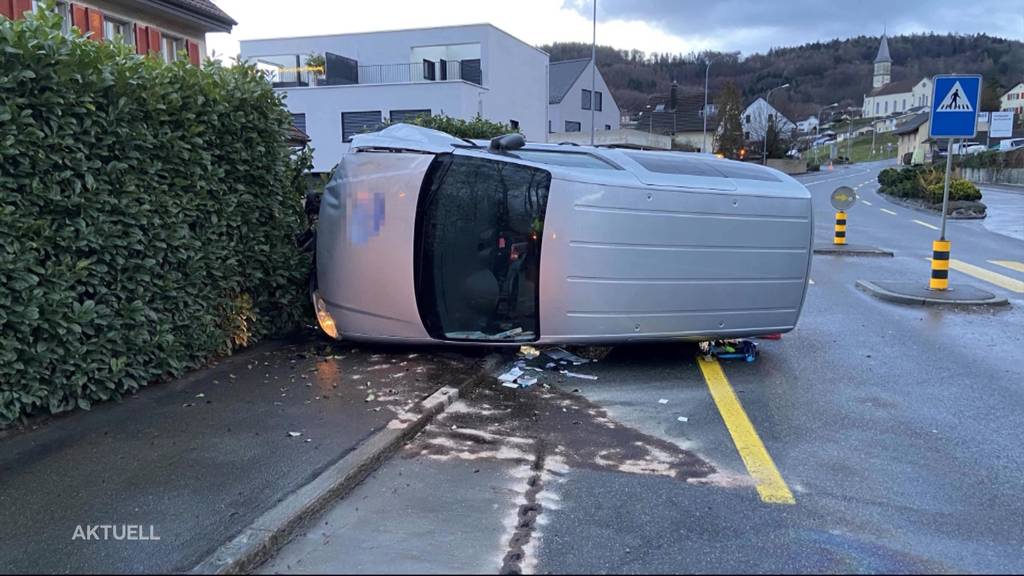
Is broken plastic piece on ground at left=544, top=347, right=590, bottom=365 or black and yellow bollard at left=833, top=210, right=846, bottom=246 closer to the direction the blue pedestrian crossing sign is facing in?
the broken plastic piece on ground

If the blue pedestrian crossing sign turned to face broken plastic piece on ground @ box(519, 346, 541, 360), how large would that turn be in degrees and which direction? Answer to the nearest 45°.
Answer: approximately 45° to its right

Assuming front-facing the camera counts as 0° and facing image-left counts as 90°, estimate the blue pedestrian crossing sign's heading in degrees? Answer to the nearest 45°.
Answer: approximately 0°

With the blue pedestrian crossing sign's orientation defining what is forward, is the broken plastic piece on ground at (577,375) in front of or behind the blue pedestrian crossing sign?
in front

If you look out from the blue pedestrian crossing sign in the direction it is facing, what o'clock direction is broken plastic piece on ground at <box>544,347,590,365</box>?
The broken plastic piece on ground is roughly at 1 o'clock from the blue pedestrian crossing sign.

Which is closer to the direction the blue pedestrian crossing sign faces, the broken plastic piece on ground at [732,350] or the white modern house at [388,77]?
the broken plastic piece on ground

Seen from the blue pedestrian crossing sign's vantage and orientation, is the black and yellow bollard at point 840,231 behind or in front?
behind

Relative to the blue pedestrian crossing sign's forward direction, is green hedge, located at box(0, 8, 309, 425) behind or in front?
in front

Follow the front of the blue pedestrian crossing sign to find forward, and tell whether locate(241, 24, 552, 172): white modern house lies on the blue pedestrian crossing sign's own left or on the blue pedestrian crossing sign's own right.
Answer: on the blue pedestrian crossing sign's own right

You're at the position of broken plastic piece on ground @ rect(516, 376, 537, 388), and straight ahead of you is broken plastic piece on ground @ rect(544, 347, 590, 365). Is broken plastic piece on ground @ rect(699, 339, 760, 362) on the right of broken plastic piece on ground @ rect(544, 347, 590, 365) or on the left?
right
